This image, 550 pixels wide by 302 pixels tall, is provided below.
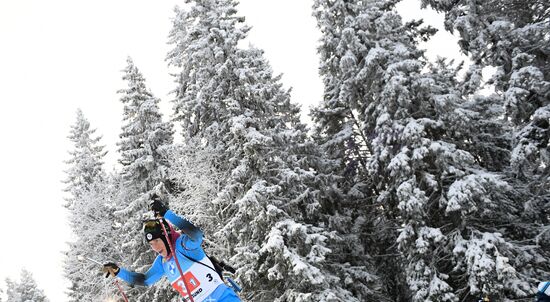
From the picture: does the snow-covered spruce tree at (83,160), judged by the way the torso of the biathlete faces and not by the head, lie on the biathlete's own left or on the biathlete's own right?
on the biathlete's own right

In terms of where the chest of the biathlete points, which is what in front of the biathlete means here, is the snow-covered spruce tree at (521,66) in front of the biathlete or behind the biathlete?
behind

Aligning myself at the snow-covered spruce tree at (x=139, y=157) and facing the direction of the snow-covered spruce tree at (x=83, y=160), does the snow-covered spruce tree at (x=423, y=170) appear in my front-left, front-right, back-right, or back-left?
back-right

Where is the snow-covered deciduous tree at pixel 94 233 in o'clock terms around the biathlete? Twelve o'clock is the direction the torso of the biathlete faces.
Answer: The snow-covered deciduous tree is roughly at 4 o'clock from the biathlete.

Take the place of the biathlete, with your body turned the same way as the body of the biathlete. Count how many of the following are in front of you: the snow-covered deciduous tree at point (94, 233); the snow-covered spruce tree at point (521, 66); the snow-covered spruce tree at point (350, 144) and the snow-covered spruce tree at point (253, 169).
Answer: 0

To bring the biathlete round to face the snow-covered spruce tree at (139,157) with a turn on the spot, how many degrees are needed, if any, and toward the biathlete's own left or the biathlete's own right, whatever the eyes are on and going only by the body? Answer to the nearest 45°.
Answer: approximately 135° to the biathlete's own right

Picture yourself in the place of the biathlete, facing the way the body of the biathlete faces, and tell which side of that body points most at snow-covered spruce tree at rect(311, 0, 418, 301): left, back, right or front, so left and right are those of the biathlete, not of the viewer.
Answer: back

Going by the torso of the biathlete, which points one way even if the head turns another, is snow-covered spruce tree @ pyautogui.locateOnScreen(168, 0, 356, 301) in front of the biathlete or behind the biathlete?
behind

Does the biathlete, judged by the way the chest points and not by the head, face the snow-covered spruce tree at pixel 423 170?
no
